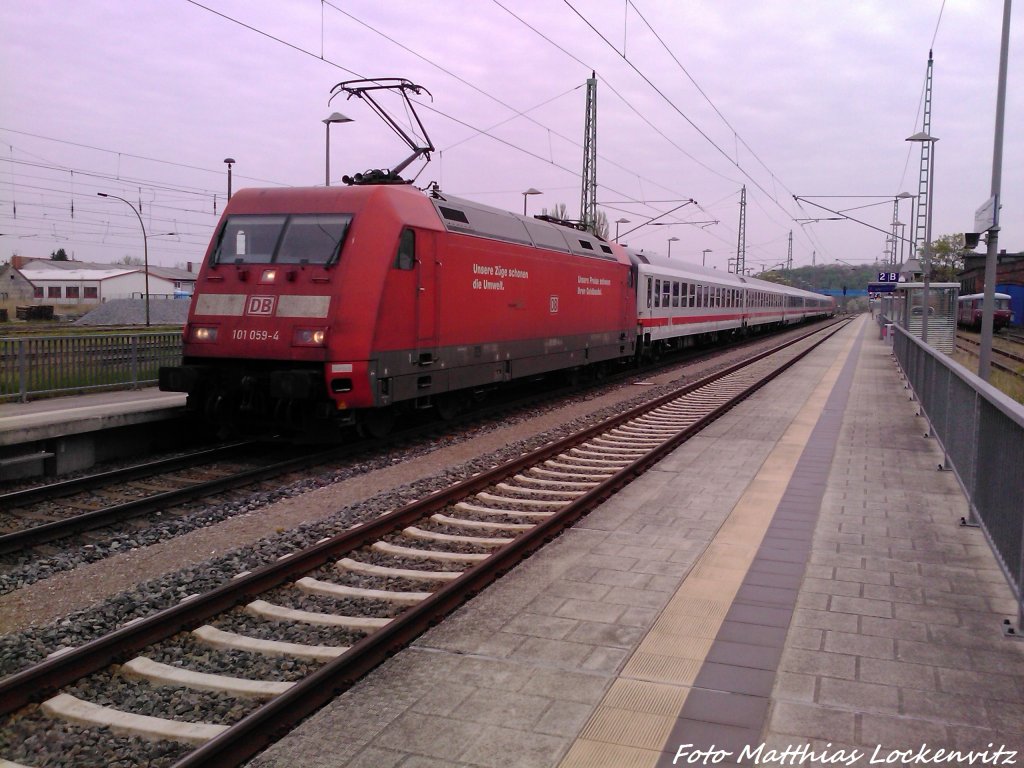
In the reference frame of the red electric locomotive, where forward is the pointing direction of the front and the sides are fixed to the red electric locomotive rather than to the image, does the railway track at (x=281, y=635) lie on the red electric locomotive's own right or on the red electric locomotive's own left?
on the red electric locomotive's own left

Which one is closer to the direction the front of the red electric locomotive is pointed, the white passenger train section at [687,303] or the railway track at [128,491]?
the railway track

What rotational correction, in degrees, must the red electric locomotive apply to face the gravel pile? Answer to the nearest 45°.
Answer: approximately 135° to its right

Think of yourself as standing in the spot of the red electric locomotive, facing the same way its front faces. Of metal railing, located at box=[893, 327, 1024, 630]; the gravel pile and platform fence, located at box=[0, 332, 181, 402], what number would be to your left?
1

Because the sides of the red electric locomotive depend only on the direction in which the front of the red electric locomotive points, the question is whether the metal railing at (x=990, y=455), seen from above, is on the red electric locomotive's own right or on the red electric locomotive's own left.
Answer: on the red electric locomotive's own left

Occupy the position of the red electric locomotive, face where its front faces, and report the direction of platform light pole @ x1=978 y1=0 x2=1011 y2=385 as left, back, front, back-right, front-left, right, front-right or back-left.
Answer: back-left

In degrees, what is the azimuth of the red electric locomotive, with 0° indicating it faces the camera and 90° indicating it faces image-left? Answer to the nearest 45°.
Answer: approximately 45°

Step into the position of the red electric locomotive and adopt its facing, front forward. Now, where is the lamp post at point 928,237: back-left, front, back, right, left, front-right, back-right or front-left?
back

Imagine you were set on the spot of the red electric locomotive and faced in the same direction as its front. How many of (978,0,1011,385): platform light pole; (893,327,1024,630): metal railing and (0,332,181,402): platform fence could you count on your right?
1

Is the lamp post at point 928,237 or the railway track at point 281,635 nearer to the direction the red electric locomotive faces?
the railway track

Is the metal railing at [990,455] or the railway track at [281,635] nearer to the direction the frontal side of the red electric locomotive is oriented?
the railway track

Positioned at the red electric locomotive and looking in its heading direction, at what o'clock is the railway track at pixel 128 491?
The railway track is roughly at 12 o'clock from the red electric locomotive.

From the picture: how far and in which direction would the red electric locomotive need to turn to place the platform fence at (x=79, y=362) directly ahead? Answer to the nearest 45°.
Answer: approximately 90° to its right

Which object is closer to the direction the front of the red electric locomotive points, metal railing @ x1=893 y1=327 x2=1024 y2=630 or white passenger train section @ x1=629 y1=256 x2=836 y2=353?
the metal railing
